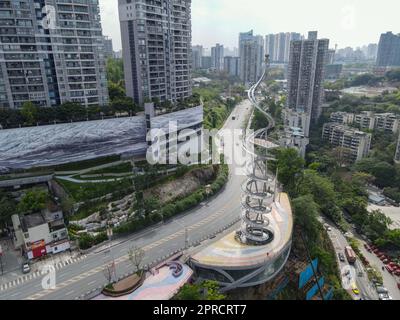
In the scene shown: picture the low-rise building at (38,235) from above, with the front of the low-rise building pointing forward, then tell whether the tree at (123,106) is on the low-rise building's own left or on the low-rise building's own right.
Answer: on the low-rise building's own left

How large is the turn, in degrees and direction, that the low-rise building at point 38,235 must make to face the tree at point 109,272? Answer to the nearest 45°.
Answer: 0° — it already faces it

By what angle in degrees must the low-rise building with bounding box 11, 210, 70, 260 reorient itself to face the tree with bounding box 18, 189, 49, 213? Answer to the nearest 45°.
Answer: approximately 135° to its left

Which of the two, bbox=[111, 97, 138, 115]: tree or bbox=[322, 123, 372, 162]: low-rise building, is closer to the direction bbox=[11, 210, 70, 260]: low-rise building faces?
the low-rise building

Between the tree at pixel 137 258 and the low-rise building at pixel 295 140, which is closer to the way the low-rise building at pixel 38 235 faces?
the tree

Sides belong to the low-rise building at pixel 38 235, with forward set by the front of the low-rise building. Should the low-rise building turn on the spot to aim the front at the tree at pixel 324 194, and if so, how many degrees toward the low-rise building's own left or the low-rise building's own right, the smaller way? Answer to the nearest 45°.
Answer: approximately 45° to the low-rise building's own left

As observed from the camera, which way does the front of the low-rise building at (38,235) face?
facing the viewer and to the right of the viewer

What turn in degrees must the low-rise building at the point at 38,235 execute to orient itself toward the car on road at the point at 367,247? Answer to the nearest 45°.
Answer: approximately 45° to its left

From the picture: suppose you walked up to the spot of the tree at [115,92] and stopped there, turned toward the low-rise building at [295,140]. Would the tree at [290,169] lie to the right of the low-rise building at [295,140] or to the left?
right

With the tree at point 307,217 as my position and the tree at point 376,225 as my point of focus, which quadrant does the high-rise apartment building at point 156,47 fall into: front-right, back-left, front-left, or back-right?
back-left

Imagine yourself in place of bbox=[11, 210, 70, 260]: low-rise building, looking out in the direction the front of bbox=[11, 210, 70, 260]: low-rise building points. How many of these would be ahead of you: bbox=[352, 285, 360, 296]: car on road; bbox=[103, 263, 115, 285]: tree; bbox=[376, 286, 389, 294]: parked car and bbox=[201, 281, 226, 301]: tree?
4

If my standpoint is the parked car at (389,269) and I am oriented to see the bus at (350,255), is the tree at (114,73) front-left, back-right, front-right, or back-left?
front-right
